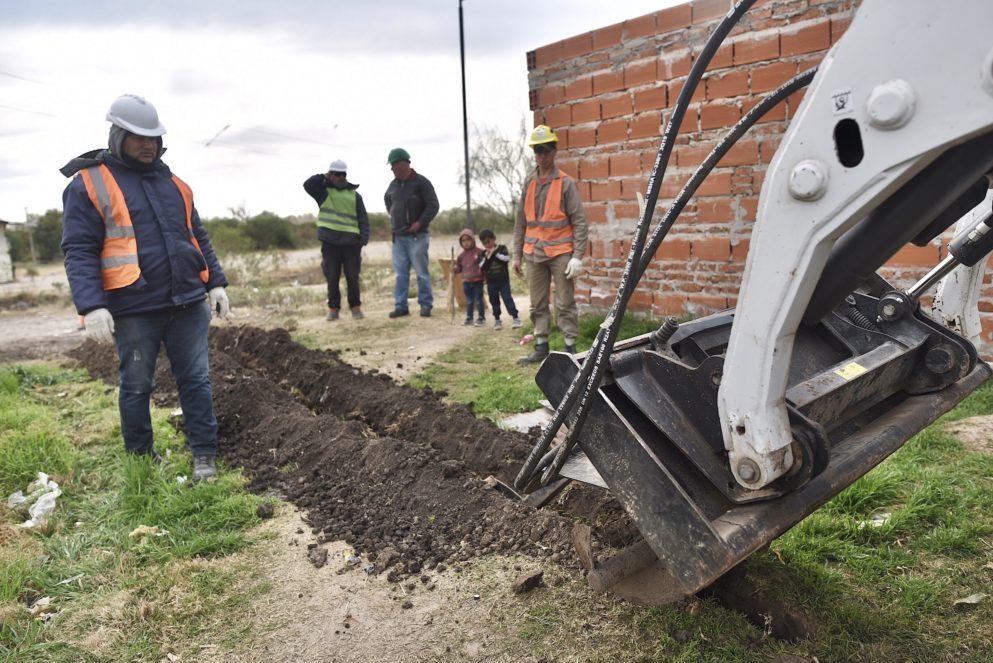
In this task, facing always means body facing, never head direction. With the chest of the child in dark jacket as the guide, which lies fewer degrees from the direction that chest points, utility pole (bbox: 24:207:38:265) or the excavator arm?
the excavator arm

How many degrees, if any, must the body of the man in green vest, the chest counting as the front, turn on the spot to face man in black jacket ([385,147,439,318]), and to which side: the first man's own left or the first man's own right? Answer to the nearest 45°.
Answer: approximately 90° to the first man's own left

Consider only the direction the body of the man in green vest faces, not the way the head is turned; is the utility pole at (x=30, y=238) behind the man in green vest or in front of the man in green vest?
behind

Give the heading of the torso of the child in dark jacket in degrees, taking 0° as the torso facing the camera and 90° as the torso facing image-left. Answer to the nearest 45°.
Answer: approximately 0°

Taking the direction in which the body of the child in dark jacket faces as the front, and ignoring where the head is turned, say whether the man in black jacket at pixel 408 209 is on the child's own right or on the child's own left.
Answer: on the child's own right

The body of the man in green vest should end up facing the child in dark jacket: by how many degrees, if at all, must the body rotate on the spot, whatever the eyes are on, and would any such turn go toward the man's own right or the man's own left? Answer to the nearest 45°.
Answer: approximately 45° to the man's own left

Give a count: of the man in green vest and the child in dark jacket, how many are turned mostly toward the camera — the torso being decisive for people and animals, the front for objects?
2

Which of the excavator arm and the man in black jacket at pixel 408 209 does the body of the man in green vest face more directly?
the excavator arm
